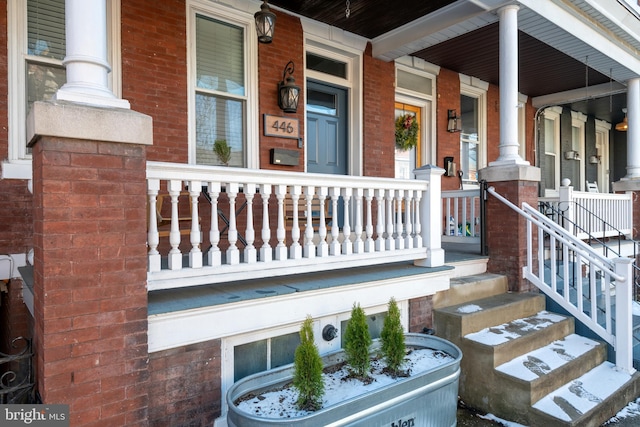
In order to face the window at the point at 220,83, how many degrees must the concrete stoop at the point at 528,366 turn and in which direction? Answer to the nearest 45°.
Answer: approximately 135° to its right

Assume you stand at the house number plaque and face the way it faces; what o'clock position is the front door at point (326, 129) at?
The front door is roughly at 9 o'clock from the house number plaque.

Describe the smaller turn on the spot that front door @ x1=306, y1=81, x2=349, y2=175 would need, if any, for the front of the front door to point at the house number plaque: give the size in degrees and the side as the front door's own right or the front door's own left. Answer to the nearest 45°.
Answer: approximately 90° to the front door's own right

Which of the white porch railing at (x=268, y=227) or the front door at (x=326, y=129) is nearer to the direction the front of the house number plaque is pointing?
the white porch railing

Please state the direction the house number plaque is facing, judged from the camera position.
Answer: facing the viewer and to the right of the viewer

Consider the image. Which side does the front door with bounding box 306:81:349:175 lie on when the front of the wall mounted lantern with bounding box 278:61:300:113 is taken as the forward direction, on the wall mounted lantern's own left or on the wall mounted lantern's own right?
on the wall mounted lantern's own left

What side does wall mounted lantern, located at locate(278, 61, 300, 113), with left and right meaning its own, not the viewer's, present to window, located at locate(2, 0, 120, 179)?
right

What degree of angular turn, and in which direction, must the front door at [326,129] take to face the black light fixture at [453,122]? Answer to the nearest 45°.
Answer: approximately 90° to its left

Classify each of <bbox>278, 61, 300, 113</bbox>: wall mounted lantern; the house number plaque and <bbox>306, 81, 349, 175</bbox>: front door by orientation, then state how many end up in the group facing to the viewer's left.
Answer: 0

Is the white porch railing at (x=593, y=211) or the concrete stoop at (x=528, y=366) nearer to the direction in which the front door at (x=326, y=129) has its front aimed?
the concrete stoop

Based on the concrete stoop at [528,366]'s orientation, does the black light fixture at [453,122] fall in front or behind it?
behind
